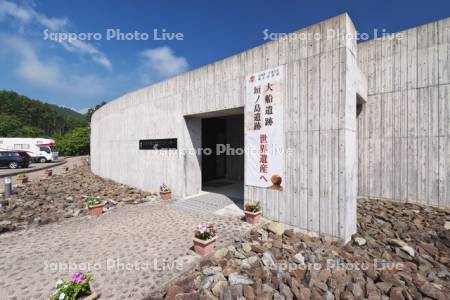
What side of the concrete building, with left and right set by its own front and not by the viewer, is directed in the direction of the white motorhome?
right

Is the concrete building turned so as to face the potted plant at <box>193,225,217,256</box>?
yes

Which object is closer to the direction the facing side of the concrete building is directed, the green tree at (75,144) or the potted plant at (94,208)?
the potted plant

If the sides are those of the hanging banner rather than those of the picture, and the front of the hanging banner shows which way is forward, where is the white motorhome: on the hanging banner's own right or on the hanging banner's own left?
on the hanging banner's own right

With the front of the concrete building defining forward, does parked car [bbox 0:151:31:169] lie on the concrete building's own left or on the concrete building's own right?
on the concrete building's own right

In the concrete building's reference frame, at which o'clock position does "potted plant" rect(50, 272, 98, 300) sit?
The potted plant is roughly at 12 o'clock from the concrete building.

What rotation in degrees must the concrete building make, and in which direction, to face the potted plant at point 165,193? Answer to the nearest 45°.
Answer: approximately 45° to its right

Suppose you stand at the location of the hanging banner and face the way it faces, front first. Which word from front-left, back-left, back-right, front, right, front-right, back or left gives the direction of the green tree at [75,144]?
right

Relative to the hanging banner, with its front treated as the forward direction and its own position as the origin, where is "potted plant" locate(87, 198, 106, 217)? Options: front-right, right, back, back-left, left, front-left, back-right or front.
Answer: front-right

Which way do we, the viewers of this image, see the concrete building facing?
facing the viewer and to the left of the viewer
